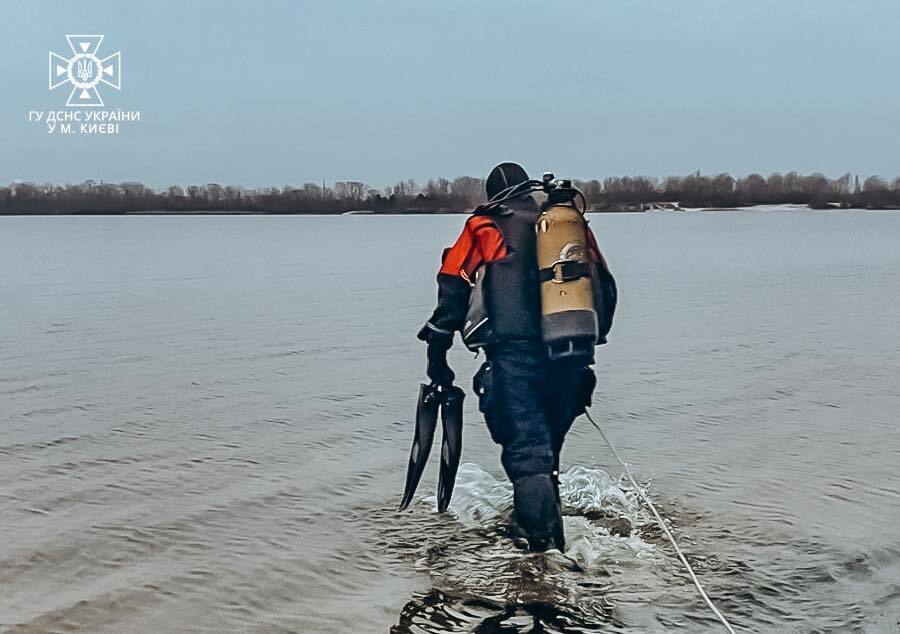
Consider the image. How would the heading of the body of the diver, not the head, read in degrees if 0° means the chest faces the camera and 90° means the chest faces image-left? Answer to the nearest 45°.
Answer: approximately 135°
